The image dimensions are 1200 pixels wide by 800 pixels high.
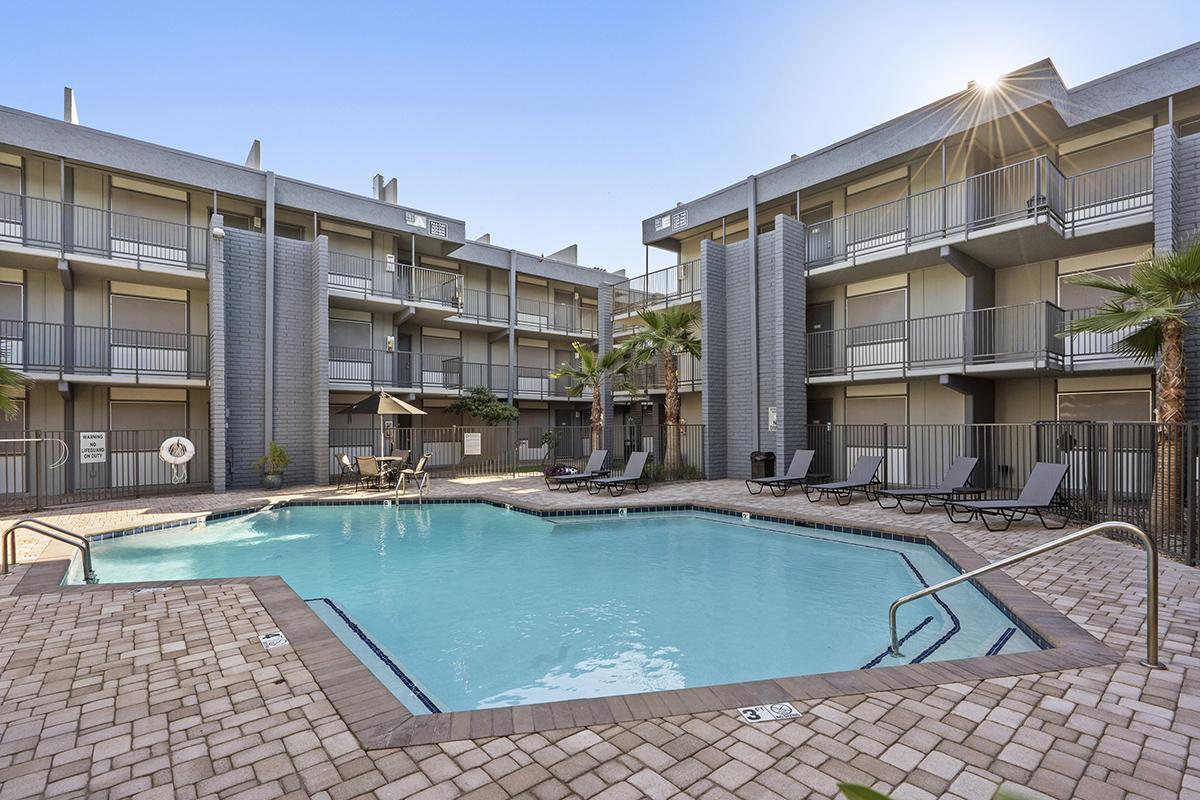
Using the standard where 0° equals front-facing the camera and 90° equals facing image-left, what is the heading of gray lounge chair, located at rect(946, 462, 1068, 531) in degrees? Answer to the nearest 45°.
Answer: approximately 45°

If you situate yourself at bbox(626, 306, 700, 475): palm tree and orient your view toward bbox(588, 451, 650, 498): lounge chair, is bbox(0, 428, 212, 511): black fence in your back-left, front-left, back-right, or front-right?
front-right

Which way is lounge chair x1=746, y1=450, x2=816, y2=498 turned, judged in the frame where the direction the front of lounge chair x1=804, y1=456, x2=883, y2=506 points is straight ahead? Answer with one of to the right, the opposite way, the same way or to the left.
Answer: the same way

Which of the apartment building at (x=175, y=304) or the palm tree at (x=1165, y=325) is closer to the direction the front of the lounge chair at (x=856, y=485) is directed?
the apartment building

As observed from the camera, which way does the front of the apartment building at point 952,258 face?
facing the viewer and to the left of the viewer

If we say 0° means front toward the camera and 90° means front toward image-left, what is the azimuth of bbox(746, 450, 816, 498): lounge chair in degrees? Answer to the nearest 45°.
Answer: approximately 45°

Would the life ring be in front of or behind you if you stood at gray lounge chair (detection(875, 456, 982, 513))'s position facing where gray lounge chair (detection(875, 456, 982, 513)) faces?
in front

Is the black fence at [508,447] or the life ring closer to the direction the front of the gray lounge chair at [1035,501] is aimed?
the life ring

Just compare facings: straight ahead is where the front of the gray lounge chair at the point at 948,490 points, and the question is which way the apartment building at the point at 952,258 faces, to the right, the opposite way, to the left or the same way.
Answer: the same way

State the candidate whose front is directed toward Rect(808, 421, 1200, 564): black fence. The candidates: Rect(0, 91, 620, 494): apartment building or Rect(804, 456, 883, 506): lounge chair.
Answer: the apartment building

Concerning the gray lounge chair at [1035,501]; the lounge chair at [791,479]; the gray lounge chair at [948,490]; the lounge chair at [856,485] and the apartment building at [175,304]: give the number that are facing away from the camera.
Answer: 0

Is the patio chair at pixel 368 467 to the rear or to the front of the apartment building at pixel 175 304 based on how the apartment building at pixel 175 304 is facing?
to the front

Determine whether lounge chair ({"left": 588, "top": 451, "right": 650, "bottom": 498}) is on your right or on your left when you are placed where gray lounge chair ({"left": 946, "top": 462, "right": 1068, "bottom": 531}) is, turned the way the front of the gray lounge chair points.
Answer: on your right

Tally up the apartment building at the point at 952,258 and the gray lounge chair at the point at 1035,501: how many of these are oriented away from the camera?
0
